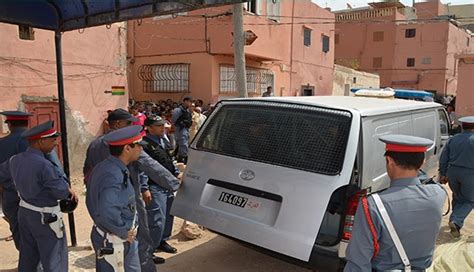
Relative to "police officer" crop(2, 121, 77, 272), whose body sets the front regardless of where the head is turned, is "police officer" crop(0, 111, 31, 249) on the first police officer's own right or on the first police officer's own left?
on the first police officer's own left

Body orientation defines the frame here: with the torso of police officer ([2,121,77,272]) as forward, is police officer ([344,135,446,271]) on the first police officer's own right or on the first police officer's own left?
on the first police officer's own right

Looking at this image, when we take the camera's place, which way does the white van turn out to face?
facing away from the viewer and to the right of the viewer

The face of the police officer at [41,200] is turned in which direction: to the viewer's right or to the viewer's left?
to the viewer's right

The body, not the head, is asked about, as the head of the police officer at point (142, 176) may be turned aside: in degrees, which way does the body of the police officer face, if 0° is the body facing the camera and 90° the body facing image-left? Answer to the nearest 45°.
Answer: approximately 270°

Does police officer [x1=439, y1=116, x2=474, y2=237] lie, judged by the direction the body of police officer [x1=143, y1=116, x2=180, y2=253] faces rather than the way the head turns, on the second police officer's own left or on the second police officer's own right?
on the second police officer's own left

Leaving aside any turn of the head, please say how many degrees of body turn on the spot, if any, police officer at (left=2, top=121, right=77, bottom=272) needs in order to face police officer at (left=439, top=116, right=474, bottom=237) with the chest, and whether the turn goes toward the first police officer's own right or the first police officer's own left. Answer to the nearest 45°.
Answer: approximately 45° to the first police officer's own right

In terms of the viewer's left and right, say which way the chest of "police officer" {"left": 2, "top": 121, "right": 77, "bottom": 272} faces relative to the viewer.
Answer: facing away from the viewer and to the right of the viewer
